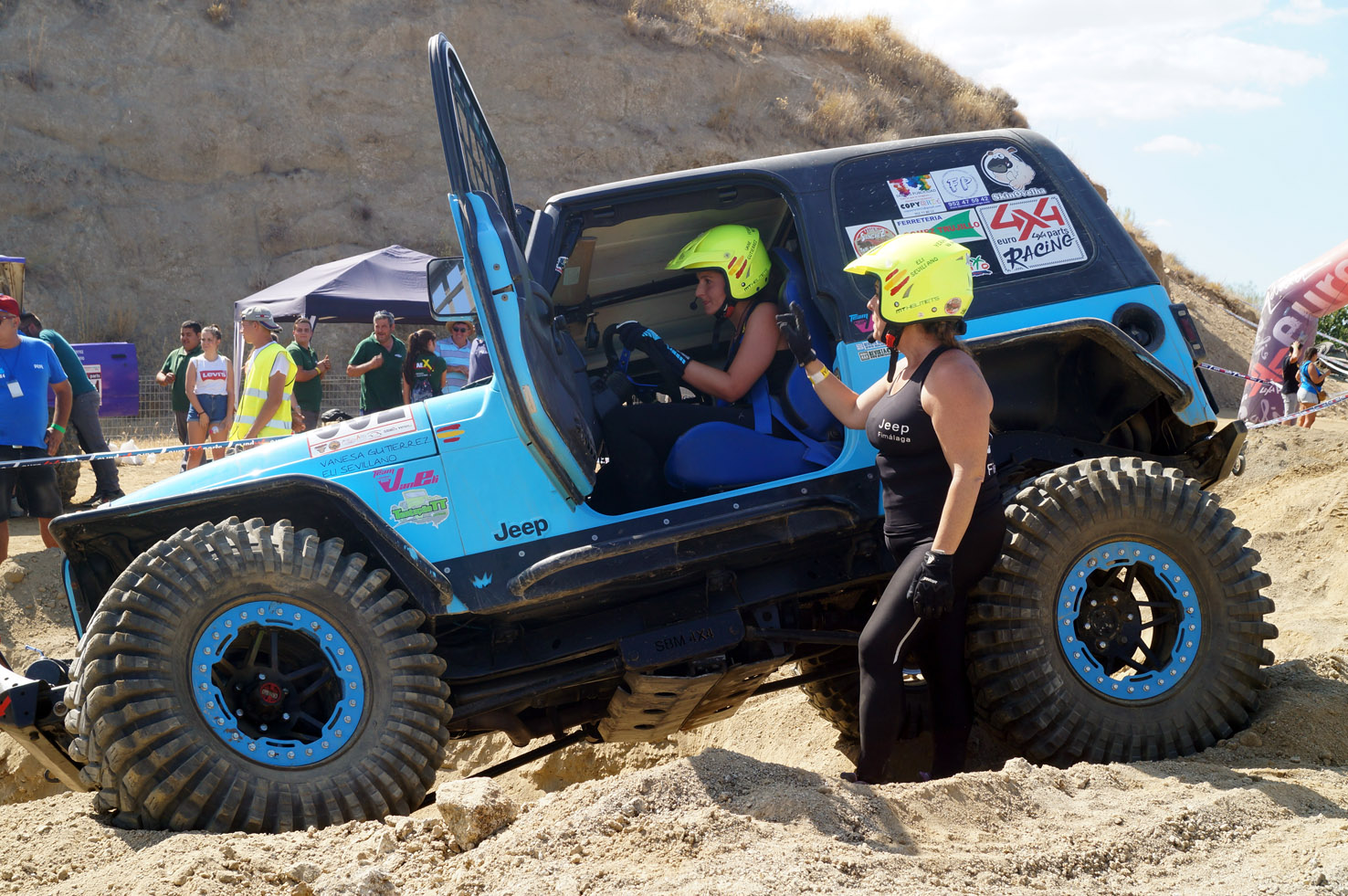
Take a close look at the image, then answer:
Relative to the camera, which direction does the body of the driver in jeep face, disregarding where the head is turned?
to the viewer's left

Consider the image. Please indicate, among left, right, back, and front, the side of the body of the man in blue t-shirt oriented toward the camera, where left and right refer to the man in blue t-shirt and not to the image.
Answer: front

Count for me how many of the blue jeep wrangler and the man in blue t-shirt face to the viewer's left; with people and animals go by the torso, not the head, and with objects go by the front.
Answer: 1

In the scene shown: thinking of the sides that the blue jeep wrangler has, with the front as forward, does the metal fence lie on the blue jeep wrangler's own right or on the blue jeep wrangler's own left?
on the blue jeep wrangler's own right

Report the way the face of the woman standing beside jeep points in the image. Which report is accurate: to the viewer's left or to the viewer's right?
to the viewer's left

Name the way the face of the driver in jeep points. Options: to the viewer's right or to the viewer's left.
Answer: to the viewer's left

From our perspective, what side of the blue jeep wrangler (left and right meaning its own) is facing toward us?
left

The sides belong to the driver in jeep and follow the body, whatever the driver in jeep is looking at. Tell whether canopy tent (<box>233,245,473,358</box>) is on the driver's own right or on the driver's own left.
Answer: on the driver's own right
